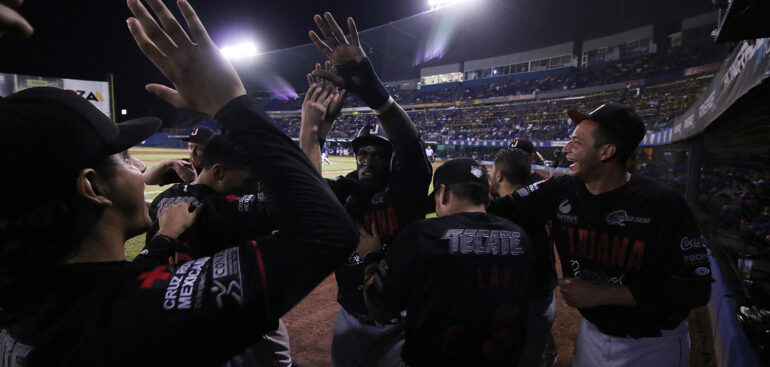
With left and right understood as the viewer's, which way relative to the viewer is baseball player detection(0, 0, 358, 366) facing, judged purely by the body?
facing away from the viewer and to the right of the viewer

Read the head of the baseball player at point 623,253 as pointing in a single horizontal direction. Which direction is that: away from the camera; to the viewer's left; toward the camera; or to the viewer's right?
to the viewer's left

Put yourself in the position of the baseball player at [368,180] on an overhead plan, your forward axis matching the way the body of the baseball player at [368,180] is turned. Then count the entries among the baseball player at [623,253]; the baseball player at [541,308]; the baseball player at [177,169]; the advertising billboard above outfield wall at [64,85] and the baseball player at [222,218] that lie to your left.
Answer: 2

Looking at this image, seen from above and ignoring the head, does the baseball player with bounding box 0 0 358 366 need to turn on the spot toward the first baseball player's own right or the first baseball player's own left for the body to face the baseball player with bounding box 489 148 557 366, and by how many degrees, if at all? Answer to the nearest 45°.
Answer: approximately 45° to the first baseball player's own right

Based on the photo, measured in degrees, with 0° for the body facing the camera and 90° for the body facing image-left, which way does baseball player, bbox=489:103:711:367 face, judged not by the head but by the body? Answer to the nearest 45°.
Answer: approximately 45°

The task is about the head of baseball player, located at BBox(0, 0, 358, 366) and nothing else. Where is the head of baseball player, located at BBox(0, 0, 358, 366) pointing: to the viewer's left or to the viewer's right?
to the viewer's right

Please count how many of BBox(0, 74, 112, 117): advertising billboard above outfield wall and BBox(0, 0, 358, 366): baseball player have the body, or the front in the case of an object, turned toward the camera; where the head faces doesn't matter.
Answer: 1

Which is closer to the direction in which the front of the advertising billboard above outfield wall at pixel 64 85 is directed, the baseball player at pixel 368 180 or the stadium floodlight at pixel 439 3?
the baseball player

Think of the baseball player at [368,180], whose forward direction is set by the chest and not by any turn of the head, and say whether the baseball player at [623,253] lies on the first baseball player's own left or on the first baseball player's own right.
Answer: on the first baseball player's own left

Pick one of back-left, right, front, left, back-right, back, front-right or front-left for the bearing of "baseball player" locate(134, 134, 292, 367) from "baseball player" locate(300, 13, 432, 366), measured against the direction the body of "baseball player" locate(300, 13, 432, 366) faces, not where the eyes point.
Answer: right

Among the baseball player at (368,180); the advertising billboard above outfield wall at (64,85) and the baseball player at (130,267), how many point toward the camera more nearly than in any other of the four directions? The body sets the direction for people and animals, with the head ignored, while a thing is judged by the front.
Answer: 2

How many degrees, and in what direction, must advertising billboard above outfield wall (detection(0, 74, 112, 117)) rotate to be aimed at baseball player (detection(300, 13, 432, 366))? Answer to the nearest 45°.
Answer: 0° — it already faces them

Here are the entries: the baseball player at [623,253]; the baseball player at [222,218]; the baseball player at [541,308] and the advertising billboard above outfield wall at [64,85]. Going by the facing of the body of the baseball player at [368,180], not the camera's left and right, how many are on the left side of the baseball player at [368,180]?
2

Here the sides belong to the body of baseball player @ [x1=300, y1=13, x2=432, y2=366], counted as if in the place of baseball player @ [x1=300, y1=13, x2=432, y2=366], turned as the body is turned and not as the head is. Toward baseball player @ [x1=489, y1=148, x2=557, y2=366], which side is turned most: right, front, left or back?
left
